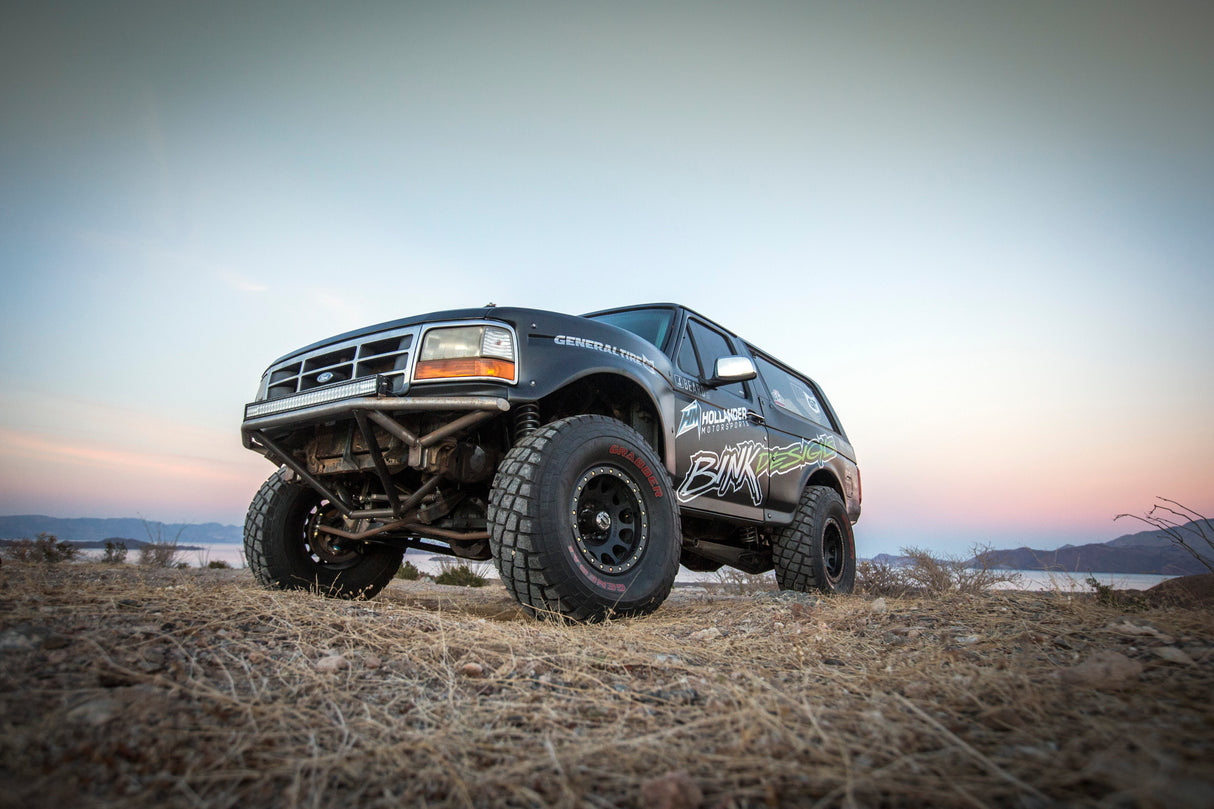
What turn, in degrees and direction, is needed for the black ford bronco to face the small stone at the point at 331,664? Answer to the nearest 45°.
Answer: approximately 45° to its left

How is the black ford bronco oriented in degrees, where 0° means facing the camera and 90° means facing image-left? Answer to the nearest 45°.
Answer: approximately 45°

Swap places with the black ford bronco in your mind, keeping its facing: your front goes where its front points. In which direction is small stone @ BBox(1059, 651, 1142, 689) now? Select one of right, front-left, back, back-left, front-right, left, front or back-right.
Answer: left

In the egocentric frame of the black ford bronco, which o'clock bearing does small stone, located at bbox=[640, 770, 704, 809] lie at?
The small stone is roughly at 10 o'clock from the black ford bronco.

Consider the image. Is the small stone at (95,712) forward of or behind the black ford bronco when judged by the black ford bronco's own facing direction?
forward

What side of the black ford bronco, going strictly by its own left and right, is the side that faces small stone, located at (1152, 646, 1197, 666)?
left

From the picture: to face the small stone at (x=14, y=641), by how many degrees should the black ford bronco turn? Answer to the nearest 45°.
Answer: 0° — it already faces it

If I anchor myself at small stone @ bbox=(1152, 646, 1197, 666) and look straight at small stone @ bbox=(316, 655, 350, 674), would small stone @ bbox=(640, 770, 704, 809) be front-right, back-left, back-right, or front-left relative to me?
front-left
